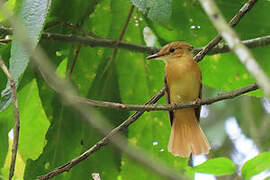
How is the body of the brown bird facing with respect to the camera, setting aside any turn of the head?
toward the camera

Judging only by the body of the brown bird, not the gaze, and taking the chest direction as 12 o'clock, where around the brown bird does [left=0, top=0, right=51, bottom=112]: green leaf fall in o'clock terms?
The green leaf is roughly at 3 o'clock from the brown bird.

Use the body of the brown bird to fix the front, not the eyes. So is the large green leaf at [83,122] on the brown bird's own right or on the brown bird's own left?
on the brown bird's own right

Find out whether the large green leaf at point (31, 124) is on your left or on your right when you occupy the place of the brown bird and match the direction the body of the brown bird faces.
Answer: on your right

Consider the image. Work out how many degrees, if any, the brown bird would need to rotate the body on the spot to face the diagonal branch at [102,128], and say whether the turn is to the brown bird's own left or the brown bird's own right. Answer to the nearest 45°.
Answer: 0° — it already faces it
